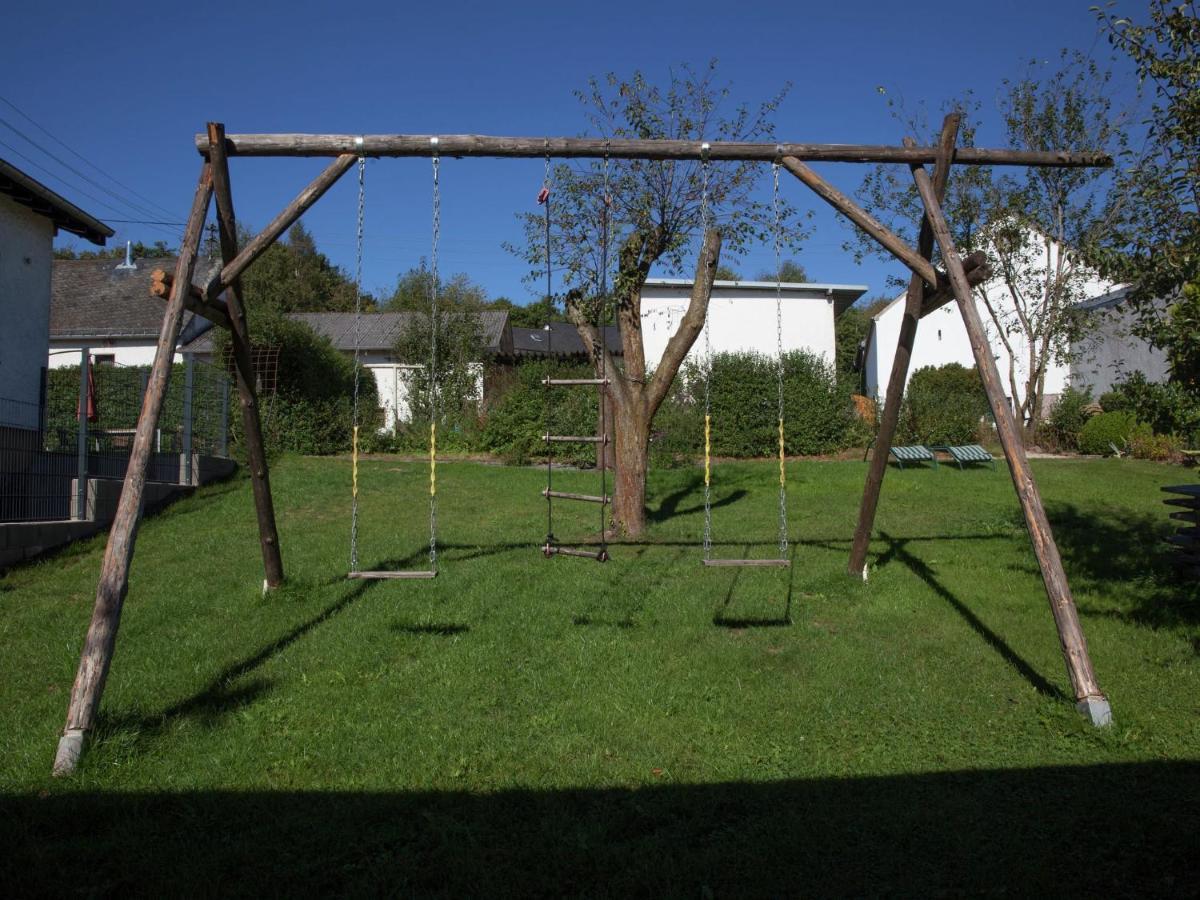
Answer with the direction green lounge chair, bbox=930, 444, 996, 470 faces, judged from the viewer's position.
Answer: facing the viewer and to the right of the viewer

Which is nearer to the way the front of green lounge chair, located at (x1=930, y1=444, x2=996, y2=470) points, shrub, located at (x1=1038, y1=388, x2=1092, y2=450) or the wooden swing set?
the wooden swing set

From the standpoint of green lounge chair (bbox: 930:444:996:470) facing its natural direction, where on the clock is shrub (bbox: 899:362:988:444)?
The shrub is roughly at 7 o'clock from the green lounge chair.

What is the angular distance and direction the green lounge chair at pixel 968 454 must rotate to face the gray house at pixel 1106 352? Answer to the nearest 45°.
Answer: approximately 90° to its left

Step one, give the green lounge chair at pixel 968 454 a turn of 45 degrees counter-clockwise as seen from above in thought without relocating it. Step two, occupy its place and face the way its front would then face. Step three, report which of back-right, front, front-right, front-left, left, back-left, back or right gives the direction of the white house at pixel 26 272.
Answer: back-right

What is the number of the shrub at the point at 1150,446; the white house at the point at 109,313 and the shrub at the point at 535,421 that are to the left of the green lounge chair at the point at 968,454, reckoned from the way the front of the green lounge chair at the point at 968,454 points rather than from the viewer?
1

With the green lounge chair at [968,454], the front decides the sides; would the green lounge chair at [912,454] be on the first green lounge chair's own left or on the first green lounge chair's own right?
on the first green lounge chair's own right

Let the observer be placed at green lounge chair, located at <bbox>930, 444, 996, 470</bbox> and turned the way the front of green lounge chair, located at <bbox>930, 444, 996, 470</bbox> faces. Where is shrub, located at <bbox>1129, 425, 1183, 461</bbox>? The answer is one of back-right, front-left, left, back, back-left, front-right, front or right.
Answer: left

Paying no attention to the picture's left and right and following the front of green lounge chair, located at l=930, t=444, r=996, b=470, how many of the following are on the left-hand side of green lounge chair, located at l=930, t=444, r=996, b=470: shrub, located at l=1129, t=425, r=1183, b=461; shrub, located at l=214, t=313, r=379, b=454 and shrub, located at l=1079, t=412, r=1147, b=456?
2

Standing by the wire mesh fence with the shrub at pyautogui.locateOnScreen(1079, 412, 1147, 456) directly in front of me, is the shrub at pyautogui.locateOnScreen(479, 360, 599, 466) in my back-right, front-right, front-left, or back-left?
front-left

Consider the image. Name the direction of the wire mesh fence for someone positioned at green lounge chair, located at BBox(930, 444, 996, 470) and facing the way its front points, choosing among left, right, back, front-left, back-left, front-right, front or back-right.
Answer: right
